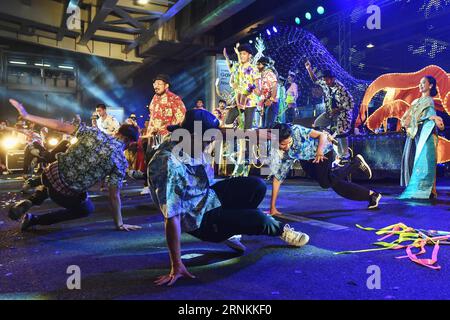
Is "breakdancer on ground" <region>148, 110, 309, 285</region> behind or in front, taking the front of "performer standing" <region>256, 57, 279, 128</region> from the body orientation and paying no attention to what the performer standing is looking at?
in front

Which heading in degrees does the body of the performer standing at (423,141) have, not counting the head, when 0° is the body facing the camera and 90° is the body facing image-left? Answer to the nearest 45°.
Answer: approximately 45°

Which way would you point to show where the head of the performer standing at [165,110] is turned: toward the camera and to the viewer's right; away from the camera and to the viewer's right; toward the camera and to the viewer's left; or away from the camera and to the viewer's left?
toward the camera and to the viewer's left

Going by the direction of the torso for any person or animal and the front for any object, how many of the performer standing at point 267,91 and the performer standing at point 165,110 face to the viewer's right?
0

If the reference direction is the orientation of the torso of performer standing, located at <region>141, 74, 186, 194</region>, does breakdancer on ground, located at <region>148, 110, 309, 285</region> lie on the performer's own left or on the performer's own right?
on the performer's own left

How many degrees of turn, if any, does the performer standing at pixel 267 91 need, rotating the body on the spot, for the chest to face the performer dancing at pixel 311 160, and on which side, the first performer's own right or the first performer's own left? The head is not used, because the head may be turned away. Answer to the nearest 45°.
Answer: approximately 45° to the first performer's own left

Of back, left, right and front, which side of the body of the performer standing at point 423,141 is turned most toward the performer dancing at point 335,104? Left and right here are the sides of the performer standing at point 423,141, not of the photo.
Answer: right

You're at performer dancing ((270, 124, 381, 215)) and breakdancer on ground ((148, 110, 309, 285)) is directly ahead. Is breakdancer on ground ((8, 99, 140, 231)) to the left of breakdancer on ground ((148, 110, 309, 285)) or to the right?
right

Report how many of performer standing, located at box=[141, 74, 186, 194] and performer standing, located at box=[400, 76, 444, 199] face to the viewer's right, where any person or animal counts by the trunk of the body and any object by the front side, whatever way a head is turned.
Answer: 0

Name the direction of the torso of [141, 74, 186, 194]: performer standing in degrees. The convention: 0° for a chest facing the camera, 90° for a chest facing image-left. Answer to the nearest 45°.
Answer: approximately 45°
